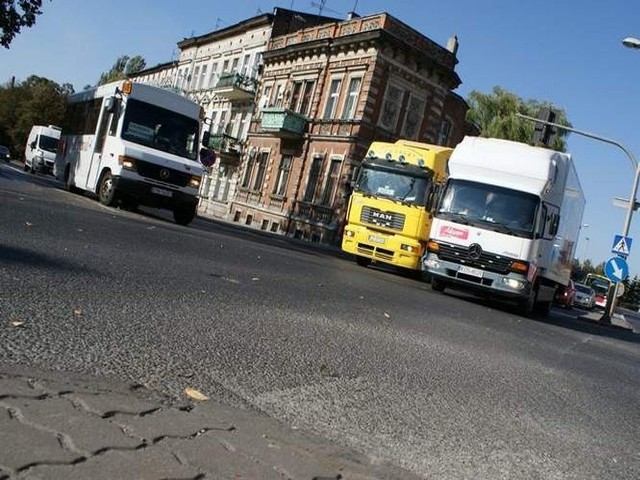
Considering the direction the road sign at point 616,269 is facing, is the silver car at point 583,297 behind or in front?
behind

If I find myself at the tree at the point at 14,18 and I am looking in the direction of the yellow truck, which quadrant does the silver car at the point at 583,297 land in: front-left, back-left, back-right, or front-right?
front-left

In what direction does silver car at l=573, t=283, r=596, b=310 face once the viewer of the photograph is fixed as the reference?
facing the viewer and to the left of the viewer

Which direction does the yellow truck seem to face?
toward the camera

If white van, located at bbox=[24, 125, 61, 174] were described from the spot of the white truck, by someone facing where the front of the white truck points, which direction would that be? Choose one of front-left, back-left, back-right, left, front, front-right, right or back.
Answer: back-right

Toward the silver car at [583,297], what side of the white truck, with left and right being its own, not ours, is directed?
back

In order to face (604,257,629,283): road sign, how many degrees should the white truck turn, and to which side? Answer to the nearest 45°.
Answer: approximately 135° to its left

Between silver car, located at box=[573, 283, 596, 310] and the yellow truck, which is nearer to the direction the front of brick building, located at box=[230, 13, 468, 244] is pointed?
the yellow truck

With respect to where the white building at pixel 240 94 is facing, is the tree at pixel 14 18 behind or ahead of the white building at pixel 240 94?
ahead

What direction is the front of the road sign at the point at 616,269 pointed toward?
toward the camera

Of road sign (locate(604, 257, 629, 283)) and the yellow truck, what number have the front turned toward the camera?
2

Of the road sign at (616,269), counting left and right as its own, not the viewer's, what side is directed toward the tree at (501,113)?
back

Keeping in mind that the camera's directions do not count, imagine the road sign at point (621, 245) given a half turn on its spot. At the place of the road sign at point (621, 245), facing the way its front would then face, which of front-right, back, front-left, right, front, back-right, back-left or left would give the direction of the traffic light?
back-left

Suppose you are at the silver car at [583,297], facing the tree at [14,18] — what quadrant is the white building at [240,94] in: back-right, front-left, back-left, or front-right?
front-right

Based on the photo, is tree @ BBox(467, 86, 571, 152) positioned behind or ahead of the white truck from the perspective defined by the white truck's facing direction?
behind
